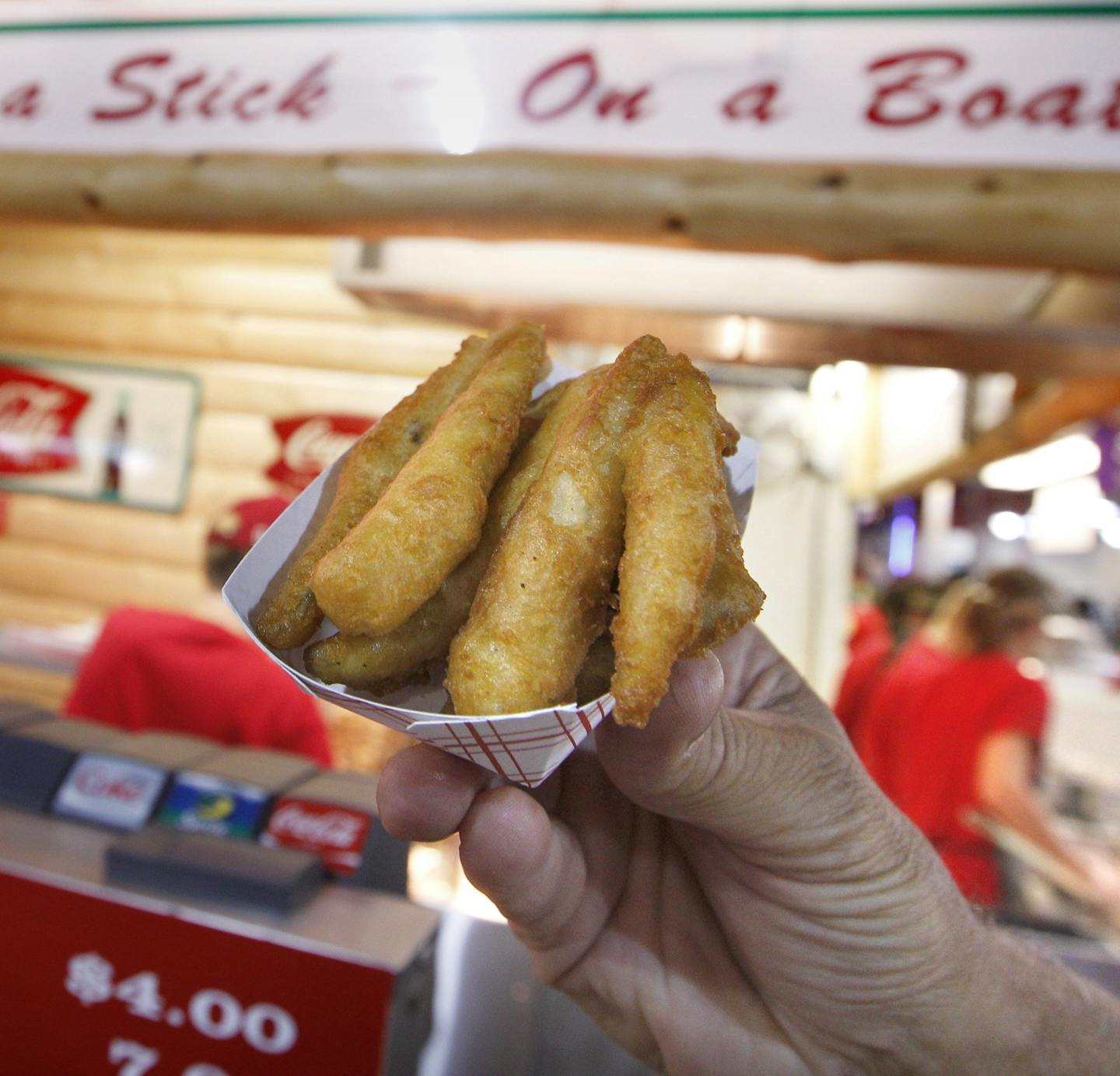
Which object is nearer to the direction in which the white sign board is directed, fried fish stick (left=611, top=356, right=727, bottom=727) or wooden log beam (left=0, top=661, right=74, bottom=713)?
the fried fish stick

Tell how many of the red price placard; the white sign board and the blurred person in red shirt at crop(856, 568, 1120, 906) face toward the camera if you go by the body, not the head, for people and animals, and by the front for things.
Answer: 2

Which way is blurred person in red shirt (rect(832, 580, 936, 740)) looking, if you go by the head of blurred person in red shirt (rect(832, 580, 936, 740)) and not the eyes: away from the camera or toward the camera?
away from the camera

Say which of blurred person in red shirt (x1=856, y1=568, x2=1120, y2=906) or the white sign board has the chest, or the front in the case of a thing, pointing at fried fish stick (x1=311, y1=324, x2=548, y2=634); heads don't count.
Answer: the white sign board

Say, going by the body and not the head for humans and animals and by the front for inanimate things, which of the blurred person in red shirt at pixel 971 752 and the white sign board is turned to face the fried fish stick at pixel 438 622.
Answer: the white sign board

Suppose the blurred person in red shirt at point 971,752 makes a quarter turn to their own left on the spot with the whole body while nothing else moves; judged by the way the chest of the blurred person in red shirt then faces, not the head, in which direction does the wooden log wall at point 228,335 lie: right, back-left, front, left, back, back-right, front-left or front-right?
front-left

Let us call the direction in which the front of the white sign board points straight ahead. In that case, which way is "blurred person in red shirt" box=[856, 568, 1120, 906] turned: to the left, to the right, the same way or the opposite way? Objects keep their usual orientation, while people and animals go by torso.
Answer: to the left

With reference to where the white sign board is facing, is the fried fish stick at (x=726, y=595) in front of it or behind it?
in front

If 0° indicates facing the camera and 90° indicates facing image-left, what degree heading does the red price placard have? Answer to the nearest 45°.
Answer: approximately 0°

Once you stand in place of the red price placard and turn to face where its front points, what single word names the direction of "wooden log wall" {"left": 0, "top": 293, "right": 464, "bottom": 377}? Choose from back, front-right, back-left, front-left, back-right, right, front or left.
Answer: back

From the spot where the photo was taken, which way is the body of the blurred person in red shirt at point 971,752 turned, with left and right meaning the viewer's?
facing away from the viewer and to the right of the viewer

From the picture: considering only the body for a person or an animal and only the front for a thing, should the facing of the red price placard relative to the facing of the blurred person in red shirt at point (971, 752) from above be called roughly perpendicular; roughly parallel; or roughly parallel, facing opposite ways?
roughly perpendicular
